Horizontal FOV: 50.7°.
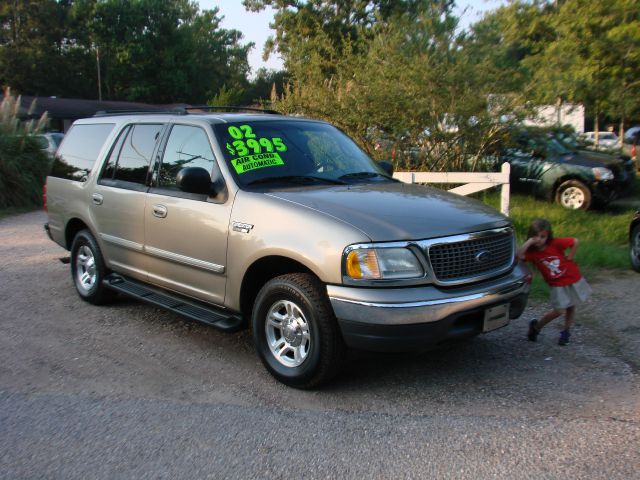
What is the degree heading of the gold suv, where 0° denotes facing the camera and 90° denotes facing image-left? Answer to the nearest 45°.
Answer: approximately 315°

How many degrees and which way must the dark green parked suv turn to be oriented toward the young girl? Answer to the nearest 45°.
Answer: approximately 45° to its right

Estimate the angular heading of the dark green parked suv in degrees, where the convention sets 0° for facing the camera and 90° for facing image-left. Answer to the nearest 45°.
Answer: approximately 315°

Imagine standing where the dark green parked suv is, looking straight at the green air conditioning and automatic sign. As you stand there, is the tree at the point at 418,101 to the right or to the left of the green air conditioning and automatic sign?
right

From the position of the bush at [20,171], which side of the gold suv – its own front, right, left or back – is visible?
back

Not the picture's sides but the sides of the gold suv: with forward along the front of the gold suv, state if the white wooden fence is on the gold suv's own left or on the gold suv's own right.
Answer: on the gold suv's own left

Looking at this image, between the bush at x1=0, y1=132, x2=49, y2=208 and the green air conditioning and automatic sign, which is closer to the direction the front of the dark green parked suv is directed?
the green air conditioning and automatic sign
